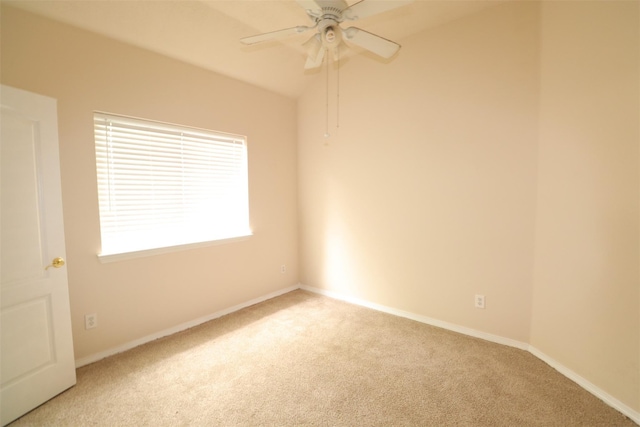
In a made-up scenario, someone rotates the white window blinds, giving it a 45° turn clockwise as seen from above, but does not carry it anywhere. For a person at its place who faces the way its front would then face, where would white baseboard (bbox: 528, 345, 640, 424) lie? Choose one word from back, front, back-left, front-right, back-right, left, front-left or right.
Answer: front-left

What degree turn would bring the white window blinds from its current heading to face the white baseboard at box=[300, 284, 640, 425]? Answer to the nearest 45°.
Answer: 0° — it already faces it

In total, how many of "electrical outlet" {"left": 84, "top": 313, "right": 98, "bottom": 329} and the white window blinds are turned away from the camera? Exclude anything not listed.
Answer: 0

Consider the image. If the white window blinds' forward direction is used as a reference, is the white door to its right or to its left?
on its right

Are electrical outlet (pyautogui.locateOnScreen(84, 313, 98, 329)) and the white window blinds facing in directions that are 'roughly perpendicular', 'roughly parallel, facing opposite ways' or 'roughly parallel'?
roughly parallel

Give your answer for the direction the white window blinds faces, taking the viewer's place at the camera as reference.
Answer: facing the viewer and to the right of the viewer

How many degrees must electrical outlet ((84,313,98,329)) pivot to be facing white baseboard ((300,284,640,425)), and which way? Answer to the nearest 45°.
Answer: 0° — it already faces it

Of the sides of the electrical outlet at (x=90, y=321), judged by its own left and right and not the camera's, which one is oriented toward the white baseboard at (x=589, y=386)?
front

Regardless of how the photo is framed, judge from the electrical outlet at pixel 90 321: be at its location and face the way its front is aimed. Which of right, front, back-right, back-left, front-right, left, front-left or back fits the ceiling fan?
front
